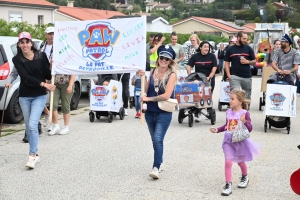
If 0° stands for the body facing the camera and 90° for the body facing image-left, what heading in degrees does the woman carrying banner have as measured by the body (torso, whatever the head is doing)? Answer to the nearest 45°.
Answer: approximately 0°

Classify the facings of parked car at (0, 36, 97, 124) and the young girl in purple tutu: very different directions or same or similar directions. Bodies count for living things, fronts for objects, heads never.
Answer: very different directions

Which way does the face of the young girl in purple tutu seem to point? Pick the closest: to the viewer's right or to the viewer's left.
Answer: to the viewer's left

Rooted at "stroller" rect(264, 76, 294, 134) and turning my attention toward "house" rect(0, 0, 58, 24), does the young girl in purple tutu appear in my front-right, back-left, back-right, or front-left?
back-left

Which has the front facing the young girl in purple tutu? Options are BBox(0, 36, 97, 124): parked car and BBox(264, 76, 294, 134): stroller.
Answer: the stroller

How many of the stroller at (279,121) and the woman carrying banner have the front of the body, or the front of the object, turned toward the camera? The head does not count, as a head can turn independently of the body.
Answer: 2

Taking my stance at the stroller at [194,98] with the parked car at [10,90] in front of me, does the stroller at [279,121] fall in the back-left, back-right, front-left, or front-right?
back-left
